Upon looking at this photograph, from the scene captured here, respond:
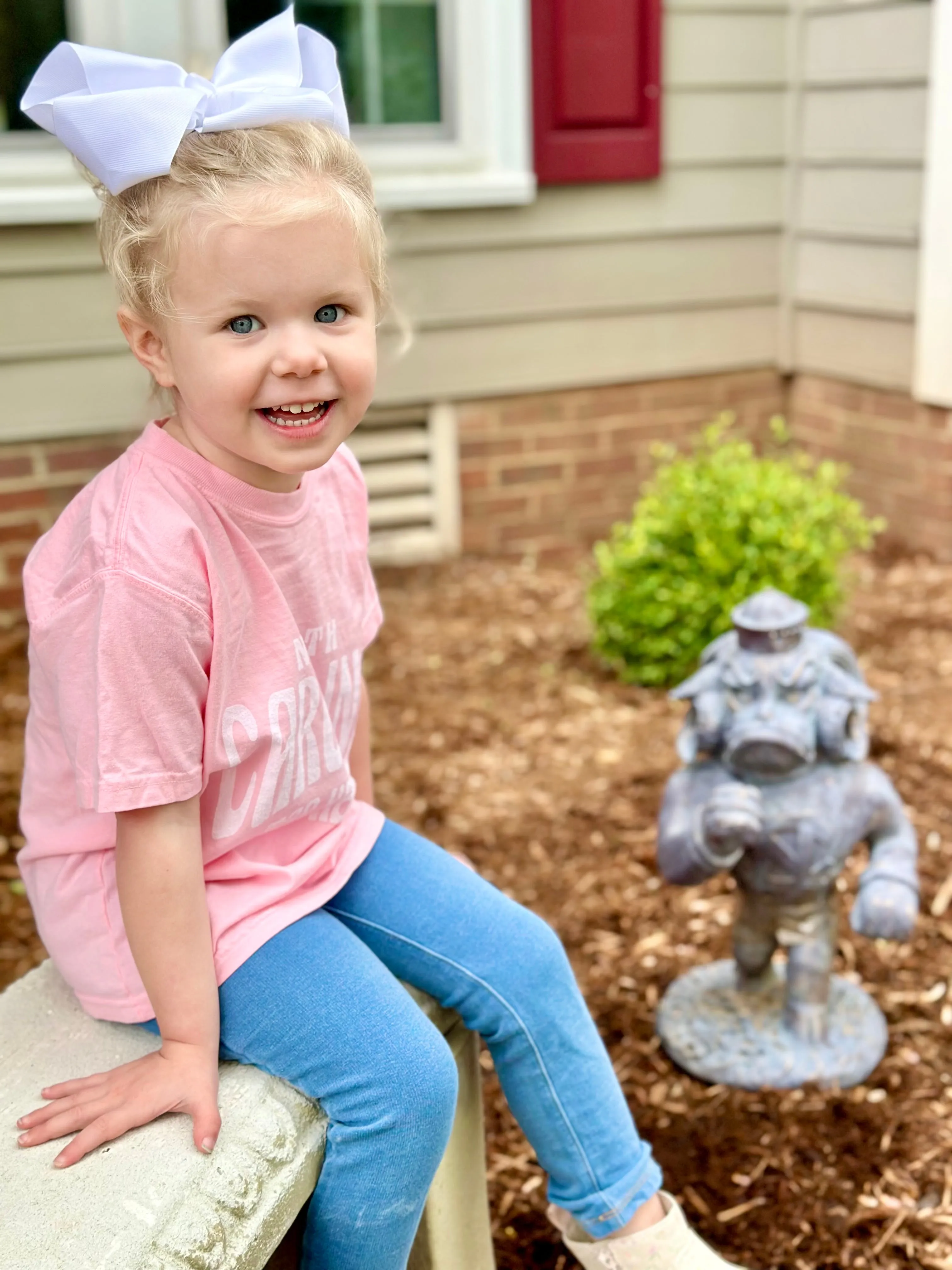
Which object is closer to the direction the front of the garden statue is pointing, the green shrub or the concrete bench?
the concrete bench

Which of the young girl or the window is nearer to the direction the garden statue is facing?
the young girl

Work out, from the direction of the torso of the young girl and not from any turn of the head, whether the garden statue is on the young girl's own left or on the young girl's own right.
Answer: on the young girl's own left

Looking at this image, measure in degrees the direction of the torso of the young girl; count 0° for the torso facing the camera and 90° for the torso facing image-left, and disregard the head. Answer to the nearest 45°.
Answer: approximately 315°

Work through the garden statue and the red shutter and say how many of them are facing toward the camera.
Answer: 2

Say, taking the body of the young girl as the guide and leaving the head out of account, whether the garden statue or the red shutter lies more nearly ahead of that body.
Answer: the garden statue

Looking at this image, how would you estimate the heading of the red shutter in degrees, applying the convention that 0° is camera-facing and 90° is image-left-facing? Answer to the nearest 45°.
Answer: approximately 0°

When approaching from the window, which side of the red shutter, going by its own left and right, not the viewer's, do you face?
right

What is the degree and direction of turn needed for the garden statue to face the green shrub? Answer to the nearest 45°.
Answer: approximately 180°

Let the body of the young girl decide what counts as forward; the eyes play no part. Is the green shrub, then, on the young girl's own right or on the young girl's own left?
on the young girl's own left

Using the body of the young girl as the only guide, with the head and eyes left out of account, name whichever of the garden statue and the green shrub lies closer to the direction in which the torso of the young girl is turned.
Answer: the garden statue

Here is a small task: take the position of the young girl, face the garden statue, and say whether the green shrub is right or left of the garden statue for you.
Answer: left

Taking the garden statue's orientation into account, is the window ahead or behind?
behind

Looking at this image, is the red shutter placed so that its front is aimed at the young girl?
yes
